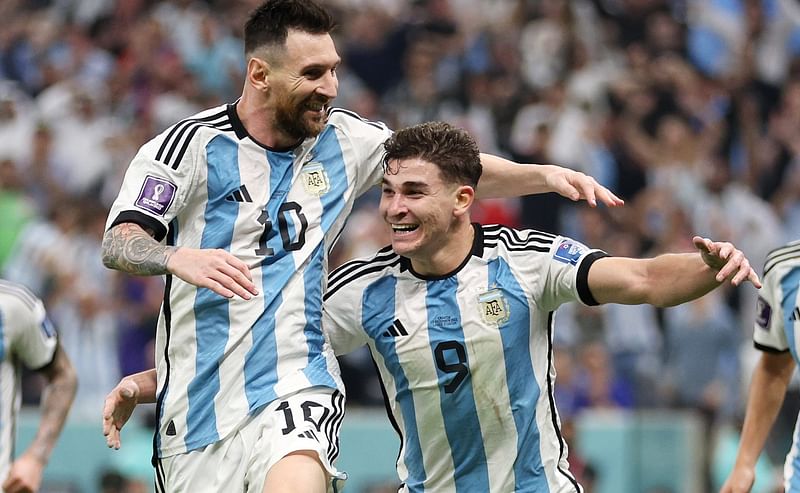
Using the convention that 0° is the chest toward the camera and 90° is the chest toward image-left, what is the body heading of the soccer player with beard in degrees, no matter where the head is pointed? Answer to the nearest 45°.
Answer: approximately 315°

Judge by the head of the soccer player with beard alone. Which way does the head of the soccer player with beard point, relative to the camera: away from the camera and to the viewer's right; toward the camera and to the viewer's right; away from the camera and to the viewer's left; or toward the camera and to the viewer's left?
toward the camera and to the viewer's right
